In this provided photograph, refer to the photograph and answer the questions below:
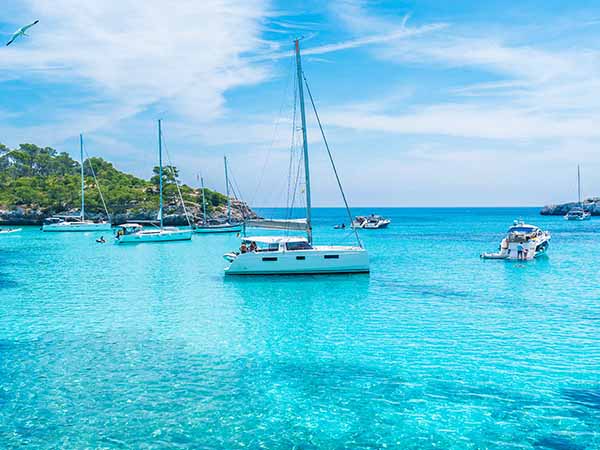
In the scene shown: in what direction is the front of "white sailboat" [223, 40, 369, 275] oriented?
to the viewer's right

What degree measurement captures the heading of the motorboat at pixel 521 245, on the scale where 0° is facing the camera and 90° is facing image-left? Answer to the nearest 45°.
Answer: approximately 225°

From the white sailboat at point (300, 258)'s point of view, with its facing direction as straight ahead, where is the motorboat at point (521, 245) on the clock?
The motorboat is roughly at 11 o'clock from the white sailboat.

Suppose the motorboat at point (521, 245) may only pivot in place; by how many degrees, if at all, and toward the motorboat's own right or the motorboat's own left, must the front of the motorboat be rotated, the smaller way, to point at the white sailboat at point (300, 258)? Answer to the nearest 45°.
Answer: approximately 180°
